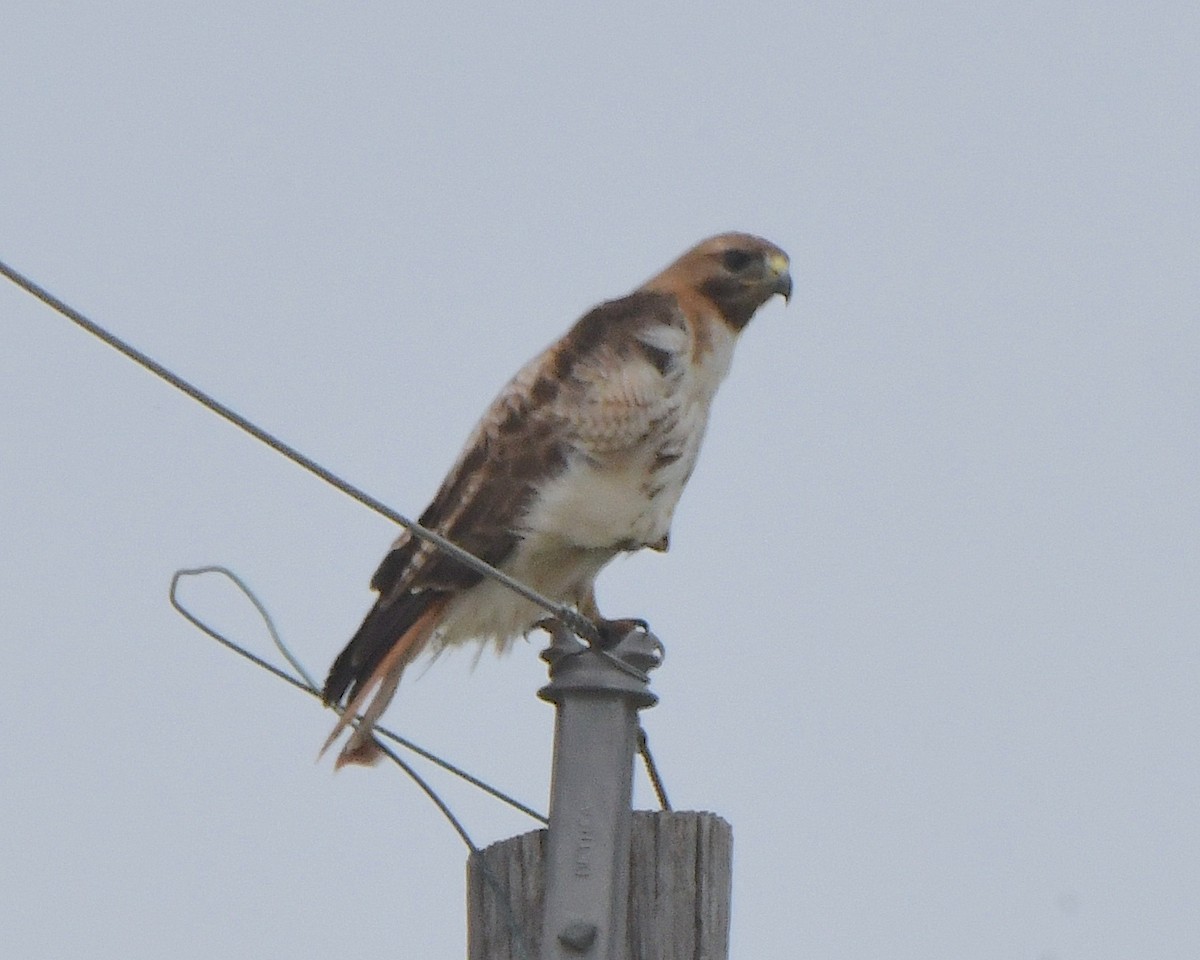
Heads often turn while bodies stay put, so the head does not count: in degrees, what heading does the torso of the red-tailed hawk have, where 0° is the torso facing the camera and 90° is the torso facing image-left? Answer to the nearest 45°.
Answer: approximately 270°
